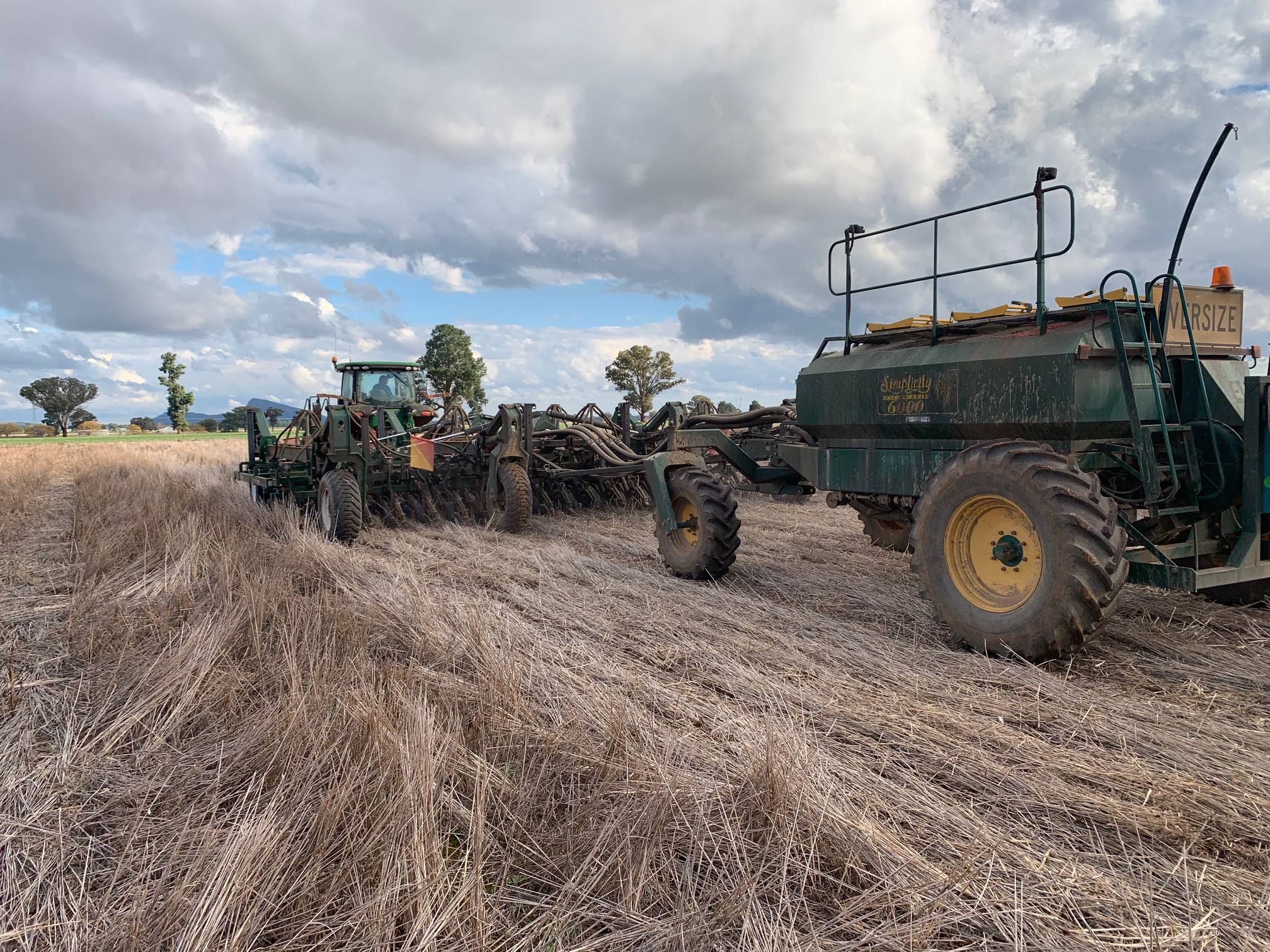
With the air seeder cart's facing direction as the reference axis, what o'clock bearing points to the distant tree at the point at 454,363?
The distant tree is roughly at 12 o'clock from the air seeder cart.

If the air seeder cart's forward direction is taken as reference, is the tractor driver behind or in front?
in front

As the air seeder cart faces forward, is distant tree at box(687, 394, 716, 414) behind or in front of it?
in front

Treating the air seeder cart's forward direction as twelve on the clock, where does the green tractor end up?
The green tractor is roughly at 11 o'clock from the air seeder cart.

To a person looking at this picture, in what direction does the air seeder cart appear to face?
facing away from the viewer and to the left of the viewer

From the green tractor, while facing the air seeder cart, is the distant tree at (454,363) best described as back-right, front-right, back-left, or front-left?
back-left
